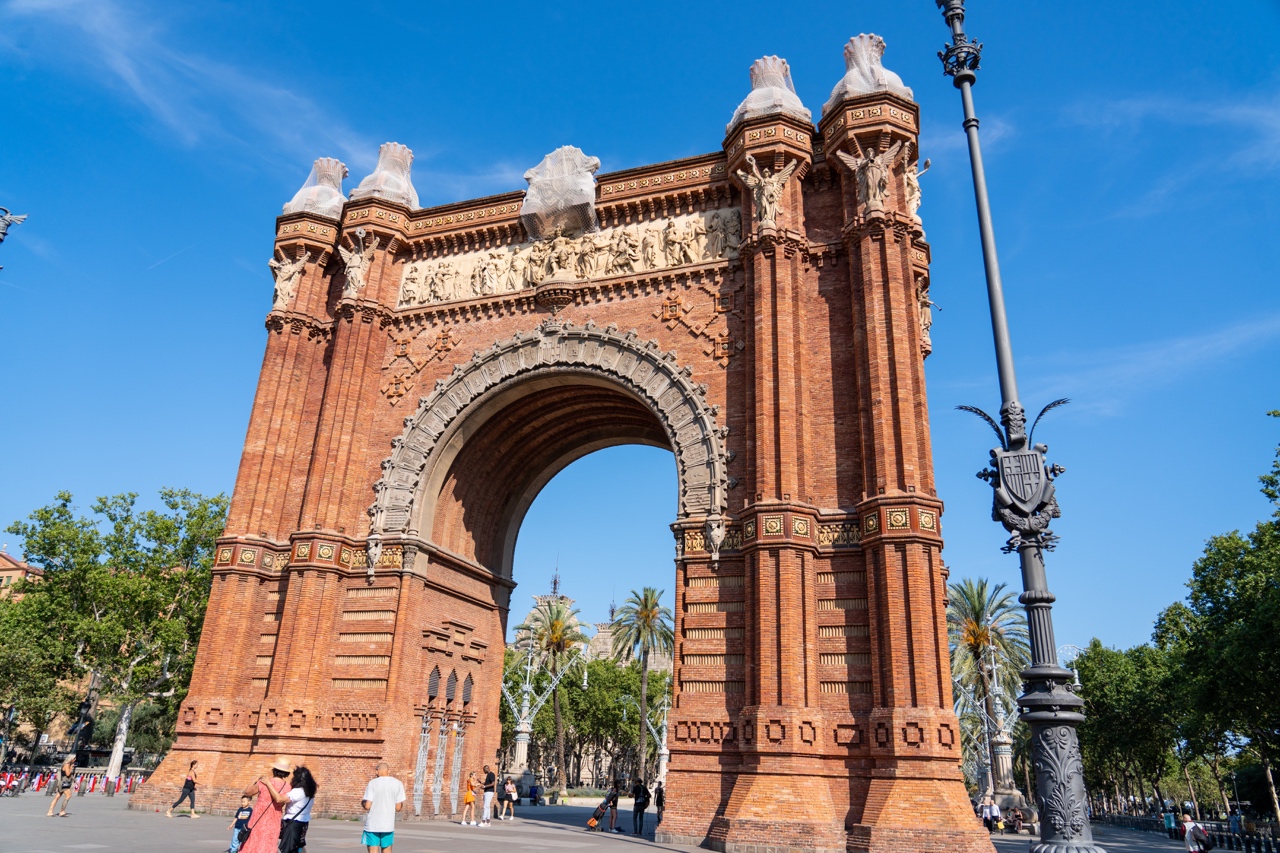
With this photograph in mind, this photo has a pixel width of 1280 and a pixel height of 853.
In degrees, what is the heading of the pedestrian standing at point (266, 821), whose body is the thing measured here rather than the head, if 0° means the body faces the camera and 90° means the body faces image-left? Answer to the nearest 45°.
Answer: approximately 180°

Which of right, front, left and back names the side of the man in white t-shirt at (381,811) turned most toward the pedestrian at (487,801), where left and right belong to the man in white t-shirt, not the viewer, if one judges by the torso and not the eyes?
front

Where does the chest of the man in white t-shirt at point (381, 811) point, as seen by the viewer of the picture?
away from the camera

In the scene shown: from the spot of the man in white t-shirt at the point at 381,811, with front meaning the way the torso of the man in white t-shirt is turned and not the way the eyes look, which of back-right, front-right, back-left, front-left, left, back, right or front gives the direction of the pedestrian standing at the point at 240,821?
front-left

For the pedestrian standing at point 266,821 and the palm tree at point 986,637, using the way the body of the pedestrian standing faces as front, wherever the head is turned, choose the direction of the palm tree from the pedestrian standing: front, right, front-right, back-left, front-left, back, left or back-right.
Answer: front-right

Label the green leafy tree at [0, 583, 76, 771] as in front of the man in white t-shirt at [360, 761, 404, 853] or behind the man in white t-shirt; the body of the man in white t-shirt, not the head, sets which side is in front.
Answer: in front

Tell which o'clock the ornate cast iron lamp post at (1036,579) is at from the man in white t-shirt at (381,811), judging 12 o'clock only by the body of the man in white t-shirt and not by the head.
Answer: The ornate cast iron lamp post is roughly at 4 o'clock from the man in white t-shirt.

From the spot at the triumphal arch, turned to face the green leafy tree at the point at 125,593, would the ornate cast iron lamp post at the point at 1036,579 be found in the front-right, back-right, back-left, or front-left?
back-left
